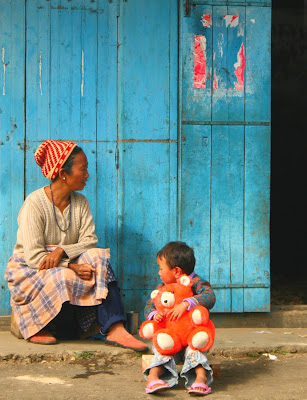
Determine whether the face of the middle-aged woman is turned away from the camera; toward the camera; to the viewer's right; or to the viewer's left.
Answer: to the viewer's right

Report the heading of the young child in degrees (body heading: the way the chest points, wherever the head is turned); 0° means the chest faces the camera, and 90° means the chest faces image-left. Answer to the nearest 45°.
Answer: approximately 0°

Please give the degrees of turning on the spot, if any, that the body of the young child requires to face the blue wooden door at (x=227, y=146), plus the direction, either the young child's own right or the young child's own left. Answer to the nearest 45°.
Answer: approximately 180°

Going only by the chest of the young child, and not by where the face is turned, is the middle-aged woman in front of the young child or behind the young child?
behind

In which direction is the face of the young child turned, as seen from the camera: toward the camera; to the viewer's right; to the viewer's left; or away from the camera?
to the viewer's left

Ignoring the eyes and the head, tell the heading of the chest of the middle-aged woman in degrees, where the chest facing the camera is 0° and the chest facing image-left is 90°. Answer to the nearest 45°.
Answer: approximately 315°

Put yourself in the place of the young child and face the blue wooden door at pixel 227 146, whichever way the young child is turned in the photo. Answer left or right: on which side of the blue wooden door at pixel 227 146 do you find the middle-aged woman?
left

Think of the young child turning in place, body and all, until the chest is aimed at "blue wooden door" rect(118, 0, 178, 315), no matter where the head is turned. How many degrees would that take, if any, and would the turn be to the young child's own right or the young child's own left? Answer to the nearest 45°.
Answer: approximately 180°

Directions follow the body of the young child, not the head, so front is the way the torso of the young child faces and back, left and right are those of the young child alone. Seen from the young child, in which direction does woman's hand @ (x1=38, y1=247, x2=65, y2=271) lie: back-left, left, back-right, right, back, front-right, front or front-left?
back-right
